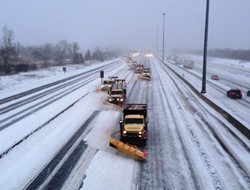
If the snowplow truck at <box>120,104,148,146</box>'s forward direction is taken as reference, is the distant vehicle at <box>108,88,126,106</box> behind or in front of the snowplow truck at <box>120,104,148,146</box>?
behind

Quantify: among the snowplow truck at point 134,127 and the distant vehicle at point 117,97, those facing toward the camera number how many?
2

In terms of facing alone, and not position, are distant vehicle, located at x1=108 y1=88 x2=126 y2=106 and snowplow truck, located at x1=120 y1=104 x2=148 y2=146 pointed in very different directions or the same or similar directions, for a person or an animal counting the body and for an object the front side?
same or similar directions

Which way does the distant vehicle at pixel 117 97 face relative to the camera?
toward the camera

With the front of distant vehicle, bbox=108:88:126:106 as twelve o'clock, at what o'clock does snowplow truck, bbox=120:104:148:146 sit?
The snowplow truck is roughly at 12 o'clock from the distant vehicle.

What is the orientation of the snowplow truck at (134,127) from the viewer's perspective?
toward the camera
